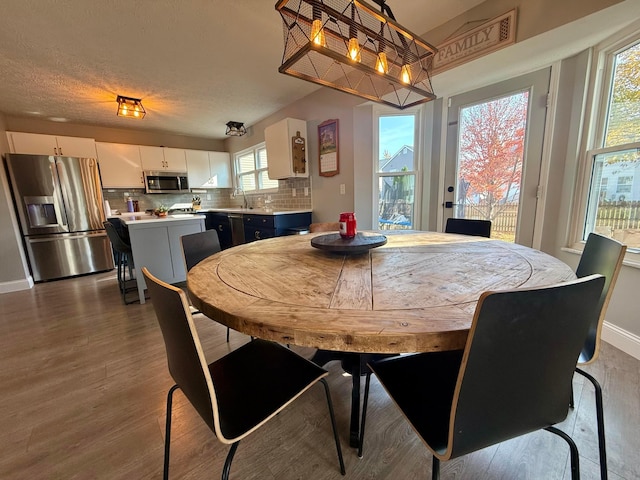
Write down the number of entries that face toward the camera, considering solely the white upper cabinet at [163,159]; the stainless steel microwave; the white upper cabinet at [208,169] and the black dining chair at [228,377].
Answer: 3

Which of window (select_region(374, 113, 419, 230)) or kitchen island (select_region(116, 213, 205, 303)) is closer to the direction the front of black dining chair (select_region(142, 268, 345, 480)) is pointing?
the window

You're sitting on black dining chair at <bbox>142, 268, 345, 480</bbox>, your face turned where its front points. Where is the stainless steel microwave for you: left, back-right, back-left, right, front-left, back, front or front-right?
front-left

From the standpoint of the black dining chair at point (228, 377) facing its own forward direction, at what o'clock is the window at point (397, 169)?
The window is roughly at 12 o'clock from the black dining chair.

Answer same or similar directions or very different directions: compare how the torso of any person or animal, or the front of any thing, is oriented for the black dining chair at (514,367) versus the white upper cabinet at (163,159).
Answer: very different directions

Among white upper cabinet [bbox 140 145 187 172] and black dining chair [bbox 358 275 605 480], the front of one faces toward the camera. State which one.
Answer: the white upper cabinet

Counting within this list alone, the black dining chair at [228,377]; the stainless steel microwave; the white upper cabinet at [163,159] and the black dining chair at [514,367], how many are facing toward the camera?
2

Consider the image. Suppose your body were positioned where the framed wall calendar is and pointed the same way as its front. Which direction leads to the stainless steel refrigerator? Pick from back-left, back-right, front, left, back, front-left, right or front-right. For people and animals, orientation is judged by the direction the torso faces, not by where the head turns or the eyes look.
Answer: front-right

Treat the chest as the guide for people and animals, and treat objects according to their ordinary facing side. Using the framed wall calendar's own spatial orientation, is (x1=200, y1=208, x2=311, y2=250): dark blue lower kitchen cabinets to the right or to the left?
on its right

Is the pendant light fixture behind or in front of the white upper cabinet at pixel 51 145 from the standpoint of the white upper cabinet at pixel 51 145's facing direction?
in front

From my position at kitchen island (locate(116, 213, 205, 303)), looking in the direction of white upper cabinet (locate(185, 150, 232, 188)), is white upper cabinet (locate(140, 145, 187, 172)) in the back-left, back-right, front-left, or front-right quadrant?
front-left

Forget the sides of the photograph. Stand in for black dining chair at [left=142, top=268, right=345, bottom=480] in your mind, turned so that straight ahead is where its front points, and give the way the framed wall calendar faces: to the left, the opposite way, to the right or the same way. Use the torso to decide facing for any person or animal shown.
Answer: the opposite way

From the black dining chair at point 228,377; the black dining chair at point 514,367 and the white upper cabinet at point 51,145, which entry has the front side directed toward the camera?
the white upper cabinet

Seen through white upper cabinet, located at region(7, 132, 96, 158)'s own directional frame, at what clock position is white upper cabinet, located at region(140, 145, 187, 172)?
white upper cabinet, located at region(140, 145, 187, 172) is roughly at 9 o'clock from white upper cabinet, located at region(7, 132, 96, 158).

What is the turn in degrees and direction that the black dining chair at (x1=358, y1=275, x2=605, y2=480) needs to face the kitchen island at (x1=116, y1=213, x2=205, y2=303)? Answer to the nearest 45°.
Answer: approximately 45° to its left

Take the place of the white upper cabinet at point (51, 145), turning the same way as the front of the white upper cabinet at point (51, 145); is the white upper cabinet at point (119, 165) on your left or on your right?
on your left

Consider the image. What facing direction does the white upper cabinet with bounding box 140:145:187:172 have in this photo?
toward the camera

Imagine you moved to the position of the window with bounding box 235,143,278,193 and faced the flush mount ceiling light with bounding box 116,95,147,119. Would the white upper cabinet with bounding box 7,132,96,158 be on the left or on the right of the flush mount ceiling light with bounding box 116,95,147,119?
right

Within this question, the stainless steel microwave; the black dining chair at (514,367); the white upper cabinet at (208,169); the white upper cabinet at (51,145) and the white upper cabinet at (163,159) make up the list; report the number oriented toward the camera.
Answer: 4
